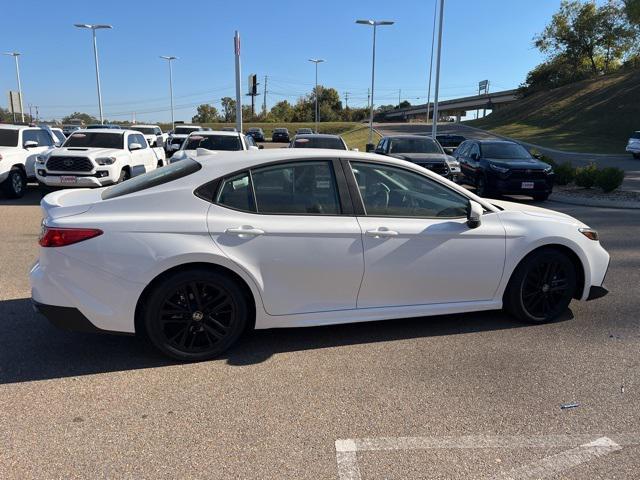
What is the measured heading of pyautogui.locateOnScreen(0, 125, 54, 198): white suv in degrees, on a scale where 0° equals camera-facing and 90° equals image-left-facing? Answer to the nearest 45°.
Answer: approximately 45°

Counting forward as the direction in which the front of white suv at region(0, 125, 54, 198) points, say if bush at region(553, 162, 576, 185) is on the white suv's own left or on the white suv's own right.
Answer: on the white suv's own left

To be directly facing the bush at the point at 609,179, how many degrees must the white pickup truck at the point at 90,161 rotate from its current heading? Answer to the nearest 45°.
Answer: approximately 135° to its left

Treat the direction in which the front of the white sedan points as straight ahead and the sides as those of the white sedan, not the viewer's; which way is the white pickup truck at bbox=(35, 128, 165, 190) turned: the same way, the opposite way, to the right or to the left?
to the right

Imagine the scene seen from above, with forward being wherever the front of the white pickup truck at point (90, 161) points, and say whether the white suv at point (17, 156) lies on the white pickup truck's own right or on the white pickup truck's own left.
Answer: on the white pickup truck's own right

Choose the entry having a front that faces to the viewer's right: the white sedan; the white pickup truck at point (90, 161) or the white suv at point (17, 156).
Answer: the white sedan

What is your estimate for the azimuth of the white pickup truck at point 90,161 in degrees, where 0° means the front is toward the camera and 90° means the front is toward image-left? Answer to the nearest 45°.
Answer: approximately 45°

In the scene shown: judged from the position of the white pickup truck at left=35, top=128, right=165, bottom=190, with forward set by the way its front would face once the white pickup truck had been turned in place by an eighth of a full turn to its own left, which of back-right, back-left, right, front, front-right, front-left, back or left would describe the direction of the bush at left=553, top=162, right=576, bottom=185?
left

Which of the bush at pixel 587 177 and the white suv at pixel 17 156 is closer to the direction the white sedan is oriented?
the bush

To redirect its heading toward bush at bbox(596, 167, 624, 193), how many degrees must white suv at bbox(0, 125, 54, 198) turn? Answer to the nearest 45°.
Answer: approximately 90° to its left

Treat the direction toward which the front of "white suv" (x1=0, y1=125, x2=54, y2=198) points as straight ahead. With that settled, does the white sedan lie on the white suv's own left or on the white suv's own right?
on the white suv's own left

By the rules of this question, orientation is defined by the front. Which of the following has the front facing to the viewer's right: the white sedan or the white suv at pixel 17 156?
the white sedan

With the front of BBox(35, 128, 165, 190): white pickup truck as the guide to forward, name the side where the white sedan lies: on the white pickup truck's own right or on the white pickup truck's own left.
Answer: on the white pickup truck's own left

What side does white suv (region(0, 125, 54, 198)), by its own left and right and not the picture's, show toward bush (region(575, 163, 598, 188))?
left

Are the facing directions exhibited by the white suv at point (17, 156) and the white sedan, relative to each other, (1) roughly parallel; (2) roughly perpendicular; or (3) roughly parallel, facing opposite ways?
roughly perpendicular

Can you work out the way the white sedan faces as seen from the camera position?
facing to the right of the viewer

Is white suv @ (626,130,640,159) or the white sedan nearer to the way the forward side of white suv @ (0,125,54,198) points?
the white sedan
